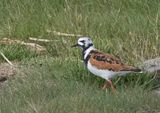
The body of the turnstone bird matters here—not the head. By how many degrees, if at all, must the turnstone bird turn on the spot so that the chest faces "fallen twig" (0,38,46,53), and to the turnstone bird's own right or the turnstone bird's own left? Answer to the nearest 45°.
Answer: approximately 45° to the turnstone bird's own right

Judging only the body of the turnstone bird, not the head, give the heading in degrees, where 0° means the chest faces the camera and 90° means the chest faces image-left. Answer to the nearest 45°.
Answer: approximately 90°
